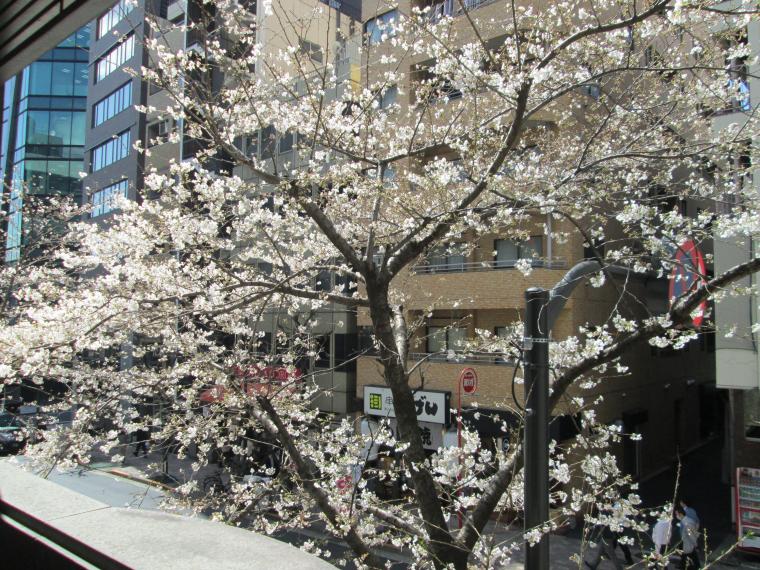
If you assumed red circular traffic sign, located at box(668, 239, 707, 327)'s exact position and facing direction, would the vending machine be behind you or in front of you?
behind

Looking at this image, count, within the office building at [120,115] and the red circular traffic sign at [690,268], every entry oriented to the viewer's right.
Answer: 0

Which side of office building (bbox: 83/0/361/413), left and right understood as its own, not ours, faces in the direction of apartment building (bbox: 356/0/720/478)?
left

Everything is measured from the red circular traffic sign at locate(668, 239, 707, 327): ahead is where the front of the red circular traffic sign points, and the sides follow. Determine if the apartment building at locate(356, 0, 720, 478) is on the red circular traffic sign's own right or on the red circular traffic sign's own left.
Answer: on the red circular traffic sign's own right

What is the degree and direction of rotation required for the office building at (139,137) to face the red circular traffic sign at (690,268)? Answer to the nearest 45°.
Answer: approximately 45° to its left

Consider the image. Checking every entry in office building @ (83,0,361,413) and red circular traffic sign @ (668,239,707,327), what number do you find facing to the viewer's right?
0

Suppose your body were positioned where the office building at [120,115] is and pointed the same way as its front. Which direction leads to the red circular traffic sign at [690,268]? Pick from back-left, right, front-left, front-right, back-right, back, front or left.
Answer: front-left

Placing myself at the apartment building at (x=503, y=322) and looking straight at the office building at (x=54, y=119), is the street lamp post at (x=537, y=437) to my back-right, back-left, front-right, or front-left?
back-left

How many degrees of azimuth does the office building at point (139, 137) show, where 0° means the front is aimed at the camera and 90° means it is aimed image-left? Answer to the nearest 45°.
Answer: approximately 45°

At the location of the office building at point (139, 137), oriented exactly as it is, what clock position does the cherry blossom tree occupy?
The cherry blossom tree is roughly at 10 o'clock from the office building.
